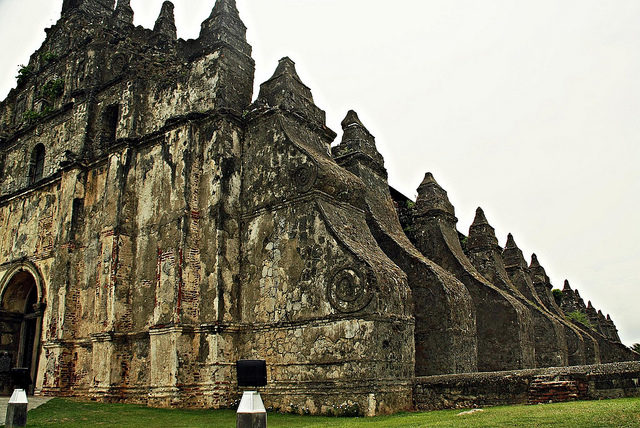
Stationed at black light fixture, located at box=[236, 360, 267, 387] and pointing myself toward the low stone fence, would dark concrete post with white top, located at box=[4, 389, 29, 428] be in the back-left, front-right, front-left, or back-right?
back-left

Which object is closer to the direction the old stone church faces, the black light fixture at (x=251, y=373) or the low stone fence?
the black light fixture

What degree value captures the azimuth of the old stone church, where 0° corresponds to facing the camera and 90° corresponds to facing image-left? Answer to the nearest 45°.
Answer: approximately 45°
